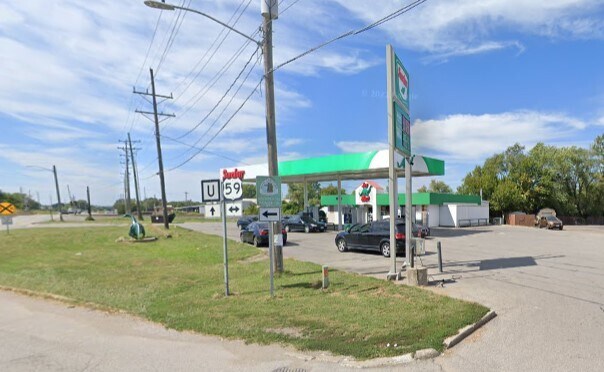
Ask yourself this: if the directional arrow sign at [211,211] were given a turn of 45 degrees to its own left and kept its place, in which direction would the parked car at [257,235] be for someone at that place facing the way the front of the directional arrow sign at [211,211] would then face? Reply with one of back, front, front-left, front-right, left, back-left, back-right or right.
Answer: back-left

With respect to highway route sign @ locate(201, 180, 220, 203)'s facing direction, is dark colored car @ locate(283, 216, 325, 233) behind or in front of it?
behind

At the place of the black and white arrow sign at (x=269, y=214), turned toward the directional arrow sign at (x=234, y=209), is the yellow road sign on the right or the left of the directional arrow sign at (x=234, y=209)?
right

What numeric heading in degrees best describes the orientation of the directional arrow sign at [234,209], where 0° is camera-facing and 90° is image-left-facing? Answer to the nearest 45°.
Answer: approximately 0°

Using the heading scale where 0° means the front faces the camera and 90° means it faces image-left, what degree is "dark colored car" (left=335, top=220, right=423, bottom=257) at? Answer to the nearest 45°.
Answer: approximately 135°
